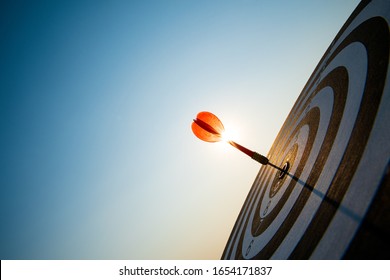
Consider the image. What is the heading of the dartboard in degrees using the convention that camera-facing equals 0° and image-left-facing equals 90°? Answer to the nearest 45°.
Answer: approximately 45°
